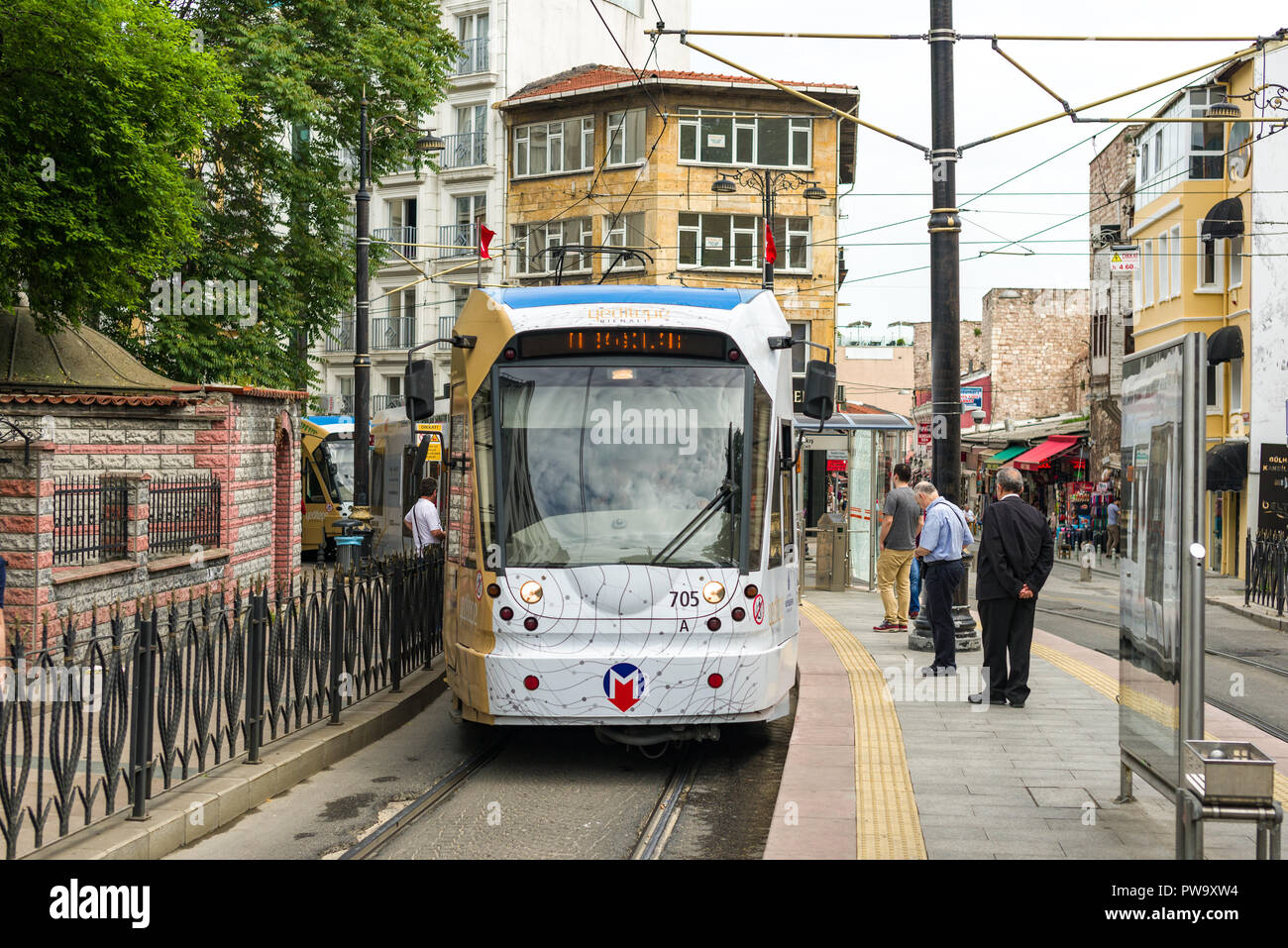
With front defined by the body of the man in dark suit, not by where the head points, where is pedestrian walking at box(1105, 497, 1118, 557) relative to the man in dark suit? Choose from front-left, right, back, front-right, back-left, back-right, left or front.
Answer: front-right

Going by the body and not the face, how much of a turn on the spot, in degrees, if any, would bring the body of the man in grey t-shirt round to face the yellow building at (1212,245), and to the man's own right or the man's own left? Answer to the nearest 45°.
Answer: approximately 45° to the man's own right

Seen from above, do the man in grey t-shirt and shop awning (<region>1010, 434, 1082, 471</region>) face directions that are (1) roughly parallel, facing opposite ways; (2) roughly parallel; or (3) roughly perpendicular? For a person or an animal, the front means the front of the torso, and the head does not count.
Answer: roughly perpendicular

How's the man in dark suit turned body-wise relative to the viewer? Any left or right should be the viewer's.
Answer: facing away from the viewer and to the left of the viewer

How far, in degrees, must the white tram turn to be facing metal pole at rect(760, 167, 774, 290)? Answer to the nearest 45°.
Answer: approximately 180°

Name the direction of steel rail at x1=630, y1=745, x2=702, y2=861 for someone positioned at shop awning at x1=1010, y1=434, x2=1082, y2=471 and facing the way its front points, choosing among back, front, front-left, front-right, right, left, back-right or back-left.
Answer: front-left

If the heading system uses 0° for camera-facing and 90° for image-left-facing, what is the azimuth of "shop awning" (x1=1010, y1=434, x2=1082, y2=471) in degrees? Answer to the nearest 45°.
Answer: approximately 45°

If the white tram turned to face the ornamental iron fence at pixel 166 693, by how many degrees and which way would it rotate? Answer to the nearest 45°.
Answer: approximately 45° to its right

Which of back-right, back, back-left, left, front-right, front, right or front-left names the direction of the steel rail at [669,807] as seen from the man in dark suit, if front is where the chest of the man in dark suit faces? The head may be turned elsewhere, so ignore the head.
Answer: left

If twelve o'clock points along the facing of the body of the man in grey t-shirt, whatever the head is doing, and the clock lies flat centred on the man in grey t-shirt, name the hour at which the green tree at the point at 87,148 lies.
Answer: The green tree is roughly at 10 o'clock from the man in grey t-shirt.

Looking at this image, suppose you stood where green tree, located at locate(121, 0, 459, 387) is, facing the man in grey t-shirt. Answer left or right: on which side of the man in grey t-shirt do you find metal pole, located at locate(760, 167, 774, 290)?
left

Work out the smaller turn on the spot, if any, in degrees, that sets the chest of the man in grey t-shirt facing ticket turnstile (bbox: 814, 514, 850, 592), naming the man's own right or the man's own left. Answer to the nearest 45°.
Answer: approximately 45° to the man's own right

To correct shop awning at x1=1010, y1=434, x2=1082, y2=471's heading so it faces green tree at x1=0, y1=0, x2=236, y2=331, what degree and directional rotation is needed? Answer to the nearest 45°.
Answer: approximately 45° to its left
